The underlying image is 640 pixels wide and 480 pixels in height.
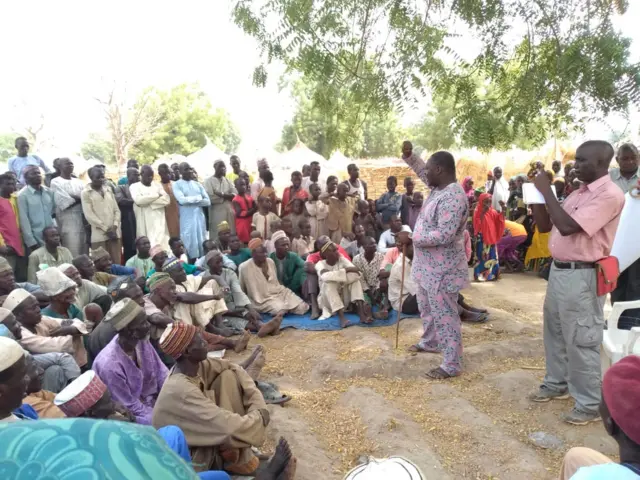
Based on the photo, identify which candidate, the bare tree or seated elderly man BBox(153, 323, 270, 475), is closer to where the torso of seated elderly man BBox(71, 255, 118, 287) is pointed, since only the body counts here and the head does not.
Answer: the seated elderly man

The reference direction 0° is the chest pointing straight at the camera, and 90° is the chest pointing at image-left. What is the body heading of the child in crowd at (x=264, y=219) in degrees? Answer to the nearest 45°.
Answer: approximately 0°

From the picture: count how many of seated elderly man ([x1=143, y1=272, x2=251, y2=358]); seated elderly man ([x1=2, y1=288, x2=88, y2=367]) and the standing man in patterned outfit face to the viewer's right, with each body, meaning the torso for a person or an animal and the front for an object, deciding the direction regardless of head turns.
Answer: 2

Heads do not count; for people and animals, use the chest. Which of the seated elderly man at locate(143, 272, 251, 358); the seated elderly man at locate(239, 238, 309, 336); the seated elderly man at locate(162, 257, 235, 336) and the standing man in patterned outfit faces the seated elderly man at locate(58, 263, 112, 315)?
the standing man in patterned outfit

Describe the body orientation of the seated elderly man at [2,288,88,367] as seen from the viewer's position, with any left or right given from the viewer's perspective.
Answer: facing to the right of the viewer

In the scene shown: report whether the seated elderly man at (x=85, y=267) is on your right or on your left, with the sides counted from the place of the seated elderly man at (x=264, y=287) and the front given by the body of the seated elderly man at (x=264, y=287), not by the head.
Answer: on your right

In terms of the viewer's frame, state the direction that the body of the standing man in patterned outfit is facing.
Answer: to the viewer's left

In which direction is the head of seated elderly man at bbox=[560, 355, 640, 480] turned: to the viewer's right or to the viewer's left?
to the viewer's left

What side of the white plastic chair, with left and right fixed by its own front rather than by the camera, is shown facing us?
left
